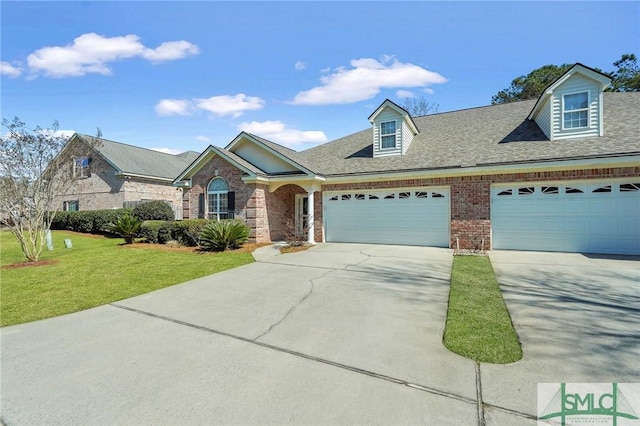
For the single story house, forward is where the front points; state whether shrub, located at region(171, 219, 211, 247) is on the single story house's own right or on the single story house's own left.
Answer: on the single story house's own right

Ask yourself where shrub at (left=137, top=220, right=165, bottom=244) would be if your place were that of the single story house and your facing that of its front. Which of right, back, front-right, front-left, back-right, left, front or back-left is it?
right

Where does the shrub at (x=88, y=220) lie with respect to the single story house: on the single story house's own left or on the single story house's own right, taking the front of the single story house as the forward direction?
on the single story house's own right

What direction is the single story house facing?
toward the camera

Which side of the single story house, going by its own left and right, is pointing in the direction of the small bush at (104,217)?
right

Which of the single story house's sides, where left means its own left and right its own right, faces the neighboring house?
right

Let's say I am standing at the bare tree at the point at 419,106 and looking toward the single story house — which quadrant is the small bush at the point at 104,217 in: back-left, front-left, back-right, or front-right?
front-right

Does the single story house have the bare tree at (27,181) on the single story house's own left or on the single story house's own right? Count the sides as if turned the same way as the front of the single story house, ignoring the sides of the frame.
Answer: on the single story house's own right
